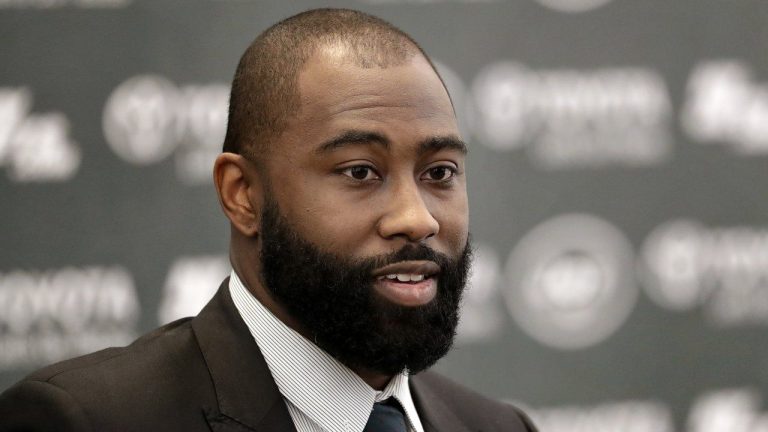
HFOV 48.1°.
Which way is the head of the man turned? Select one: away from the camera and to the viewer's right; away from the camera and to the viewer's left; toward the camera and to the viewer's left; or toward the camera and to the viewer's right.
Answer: toward the camera and to the viewer's right

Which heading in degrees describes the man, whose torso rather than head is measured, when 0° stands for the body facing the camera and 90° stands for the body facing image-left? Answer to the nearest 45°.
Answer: approximately 315°
